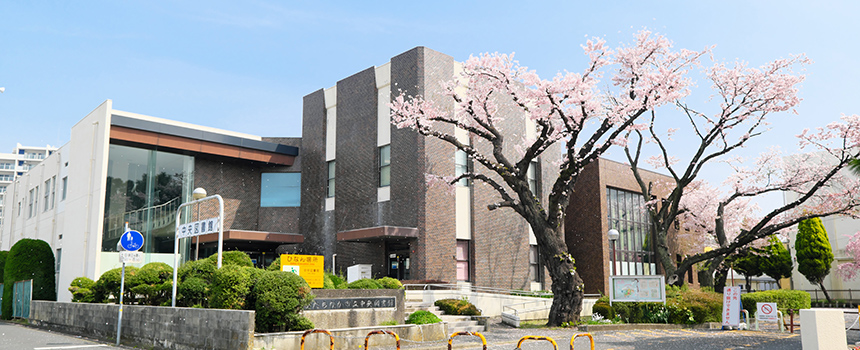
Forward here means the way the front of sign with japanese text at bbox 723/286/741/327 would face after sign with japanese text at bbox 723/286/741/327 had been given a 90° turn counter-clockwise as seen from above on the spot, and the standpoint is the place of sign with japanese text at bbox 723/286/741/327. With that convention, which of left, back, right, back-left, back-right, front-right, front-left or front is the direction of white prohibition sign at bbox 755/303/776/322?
front

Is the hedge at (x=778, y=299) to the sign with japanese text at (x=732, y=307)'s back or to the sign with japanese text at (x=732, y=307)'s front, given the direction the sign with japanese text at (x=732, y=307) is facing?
to the back

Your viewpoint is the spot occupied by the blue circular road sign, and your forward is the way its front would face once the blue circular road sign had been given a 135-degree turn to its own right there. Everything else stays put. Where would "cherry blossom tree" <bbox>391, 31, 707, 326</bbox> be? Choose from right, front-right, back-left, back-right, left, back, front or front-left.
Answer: back-right

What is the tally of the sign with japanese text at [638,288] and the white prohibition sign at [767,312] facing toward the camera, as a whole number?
2

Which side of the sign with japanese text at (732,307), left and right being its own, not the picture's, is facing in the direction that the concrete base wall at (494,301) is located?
right

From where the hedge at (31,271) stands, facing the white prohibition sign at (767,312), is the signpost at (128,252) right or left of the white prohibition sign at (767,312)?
right

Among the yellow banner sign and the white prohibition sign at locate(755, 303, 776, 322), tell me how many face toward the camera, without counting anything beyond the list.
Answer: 2
